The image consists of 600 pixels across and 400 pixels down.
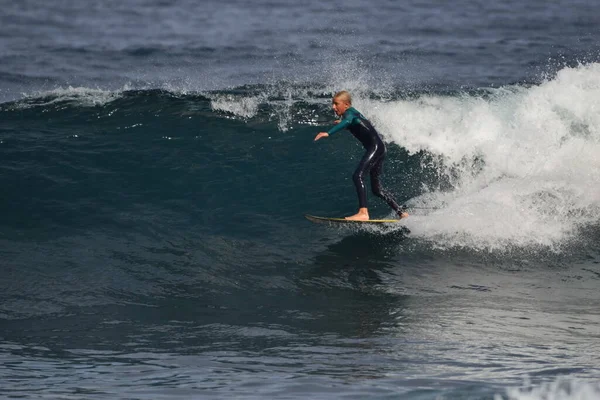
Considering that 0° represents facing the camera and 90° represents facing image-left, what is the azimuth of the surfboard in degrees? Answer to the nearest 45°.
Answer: approximately 90°

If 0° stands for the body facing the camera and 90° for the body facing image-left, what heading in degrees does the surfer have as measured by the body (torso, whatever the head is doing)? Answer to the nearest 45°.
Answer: approximately 90°
